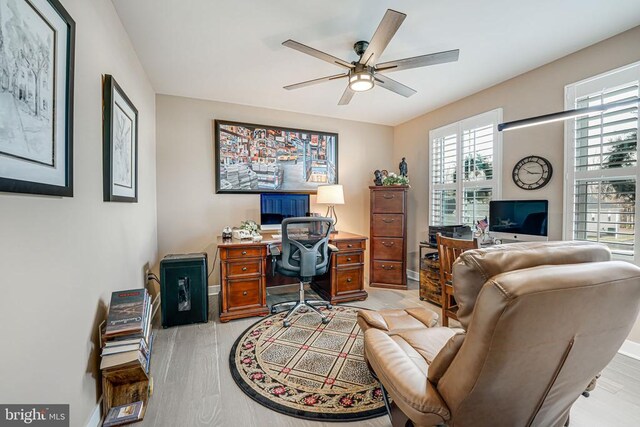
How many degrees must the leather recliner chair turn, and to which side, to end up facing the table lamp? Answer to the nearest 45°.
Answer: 0° — it already faces it

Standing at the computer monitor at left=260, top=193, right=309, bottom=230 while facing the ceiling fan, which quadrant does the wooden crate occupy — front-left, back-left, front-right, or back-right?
front-right

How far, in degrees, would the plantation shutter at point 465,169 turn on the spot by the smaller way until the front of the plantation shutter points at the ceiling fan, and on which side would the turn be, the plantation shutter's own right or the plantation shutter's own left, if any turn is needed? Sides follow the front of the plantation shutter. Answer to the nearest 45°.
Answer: approximately 45° to the plantation shutter's own left

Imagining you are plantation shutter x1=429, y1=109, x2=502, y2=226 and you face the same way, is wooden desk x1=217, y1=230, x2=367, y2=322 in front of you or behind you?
in front

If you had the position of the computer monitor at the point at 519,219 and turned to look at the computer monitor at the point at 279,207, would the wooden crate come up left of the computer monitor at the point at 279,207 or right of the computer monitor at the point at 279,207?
left

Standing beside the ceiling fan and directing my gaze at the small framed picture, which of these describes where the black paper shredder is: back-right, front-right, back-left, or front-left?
front-right

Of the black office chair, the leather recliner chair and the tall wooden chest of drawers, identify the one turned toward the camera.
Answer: the tall wooden chest of drawers

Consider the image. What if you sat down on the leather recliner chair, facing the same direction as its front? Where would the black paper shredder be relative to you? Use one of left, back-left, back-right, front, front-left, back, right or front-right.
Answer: front-left

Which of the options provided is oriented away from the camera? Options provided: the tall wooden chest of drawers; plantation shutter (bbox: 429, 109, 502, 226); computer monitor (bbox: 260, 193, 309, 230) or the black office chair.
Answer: the black office chair

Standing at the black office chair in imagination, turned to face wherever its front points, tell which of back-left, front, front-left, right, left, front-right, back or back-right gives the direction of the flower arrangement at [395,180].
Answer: front-right

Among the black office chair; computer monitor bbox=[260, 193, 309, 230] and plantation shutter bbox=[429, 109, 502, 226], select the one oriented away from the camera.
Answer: the black office chair

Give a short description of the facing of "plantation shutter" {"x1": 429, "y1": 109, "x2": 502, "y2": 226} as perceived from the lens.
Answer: facing the viewer and to the left of the viewer

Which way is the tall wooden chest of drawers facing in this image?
toward the camera

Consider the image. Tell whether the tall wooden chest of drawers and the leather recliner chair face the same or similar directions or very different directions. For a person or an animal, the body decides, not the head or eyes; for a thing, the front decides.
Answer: very different directions

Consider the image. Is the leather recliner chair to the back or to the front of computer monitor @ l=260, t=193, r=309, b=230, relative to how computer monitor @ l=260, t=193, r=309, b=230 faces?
to the front

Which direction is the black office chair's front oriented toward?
away from the camera

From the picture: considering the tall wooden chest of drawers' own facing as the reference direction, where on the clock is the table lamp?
The table lamp is roughly at 2 o'clock from the tall wooden chest of drawers.

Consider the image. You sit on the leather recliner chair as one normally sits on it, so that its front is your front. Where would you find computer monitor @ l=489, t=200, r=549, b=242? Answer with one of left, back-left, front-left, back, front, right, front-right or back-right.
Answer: front-right
